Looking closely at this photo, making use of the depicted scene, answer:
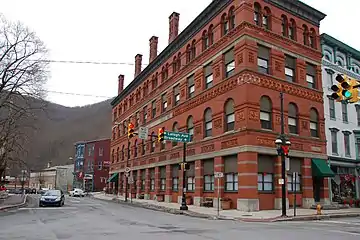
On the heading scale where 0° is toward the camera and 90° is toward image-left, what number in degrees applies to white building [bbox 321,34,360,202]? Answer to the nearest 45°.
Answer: approximately 315°

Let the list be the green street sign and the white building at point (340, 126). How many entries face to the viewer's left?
0

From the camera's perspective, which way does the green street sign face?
toward the camera

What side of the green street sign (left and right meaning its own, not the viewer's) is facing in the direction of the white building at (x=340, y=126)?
left

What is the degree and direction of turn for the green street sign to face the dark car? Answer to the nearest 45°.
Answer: approximately 90° to its right

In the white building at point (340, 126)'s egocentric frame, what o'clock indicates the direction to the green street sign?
The green street sign is roughly at 3 o'clock from the white building.
